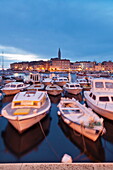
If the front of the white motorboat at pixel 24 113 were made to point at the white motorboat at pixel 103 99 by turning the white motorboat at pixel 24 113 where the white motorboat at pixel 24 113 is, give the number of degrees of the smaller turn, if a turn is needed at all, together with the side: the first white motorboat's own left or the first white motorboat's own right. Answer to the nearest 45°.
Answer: approximately 135° to the first white motorboat's own left

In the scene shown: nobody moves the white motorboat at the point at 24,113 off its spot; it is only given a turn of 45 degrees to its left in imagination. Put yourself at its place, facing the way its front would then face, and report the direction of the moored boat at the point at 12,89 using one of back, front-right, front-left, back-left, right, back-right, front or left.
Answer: back

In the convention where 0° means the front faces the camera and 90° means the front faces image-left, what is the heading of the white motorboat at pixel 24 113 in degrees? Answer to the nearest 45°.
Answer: approximately 45°
